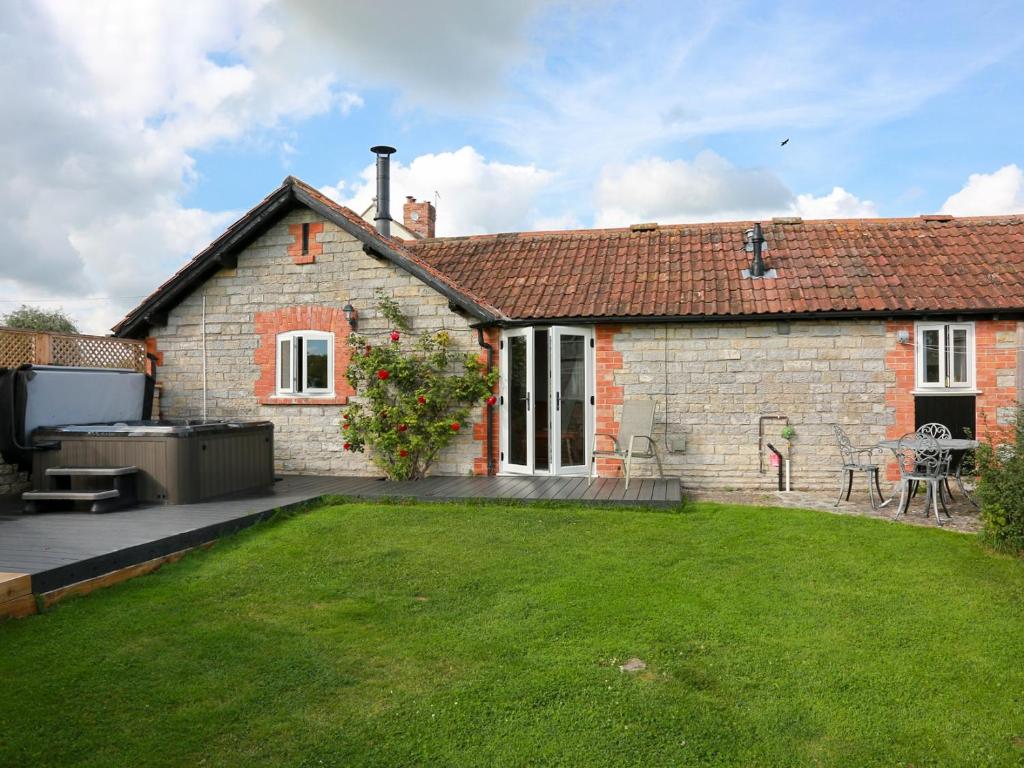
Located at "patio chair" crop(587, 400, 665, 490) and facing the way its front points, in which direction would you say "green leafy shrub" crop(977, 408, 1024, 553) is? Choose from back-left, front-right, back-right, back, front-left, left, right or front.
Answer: left

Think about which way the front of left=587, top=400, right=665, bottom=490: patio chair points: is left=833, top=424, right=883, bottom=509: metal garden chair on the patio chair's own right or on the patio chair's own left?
on the patio chair's own left

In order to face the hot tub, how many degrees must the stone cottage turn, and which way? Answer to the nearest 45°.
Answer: approximately 45° to its right

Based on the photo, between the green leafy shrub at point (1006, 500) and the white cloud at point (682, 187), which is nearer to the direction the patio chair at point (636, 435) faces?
the green leafy shrub

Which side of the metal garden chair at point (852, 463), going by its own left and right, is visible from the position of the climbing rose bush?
back

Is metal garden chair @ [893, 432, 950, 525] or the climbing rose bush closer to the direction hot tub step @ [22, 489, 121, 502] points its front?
the metal garden chair

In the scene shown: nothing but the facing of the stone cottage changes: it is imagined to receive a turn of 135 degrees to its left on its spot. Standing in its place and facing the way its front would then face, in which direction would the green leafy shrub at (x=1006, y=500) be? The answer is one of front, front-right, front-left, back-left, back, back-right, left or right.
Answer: right

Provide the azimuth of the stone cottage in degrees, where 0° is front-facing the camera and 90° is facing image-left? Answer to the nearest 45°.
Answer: approximately 0°

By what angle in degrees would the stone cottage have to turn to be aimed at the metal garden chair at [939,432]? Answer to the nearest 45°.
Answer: approximately 90° to its left

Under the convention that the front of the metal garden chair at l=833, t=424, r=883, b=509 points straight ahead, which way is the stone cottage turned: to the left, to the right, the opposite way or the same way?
to the right

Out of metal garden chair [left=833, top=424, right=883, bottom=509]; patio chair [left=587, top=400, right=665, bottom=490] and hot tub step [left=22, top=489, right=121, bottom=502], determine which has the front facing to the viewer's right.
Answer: the metal garden chair

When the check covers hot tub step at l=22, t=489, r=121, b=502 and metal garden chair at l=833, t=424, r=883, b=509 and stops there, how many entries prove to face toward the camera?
1

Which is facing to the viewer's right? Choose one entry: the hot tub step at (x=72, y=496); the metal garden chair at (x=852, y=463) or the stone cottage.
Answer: the metal garden chair
